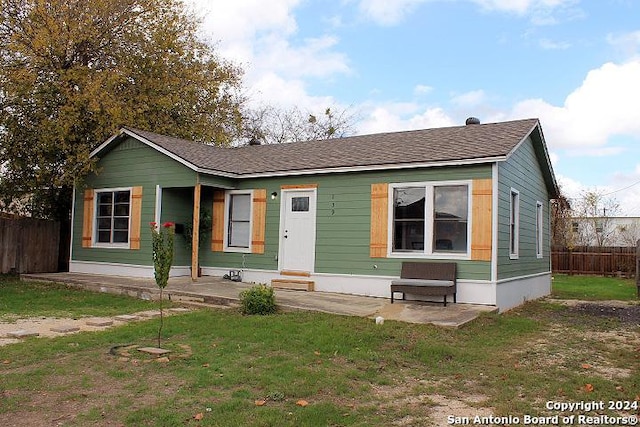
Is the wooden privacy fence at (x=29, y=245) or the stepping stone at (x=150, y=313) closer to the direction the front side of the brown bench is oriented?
the stepping stone

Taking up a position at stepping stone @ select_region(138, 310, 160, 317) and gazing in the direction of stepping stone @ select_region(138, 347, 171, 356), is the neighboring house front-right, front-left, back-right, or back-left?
back-left

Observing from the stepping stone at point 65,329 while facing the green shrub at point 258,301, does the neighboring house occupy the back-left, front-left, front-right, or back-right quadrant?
front-left

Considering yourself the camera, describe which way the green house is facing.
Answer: facing the viewer and to the left of the viewer

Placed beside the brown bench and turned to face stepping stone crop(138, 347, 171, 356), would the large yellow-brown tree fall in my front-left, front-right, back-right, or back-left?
front-right

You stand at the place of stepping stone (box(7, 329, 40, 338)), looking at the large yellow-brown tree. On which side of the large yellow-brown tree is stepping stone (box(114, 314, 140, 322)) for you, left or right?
right

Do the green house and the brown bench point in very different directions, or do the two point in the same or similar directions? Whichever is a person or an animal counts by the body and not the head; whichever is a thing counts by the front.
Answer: same or similar directions

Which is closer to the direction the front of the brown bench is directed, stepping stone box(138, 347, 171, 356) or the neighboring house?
the stepping stone

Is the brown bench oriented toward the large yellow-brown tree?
no

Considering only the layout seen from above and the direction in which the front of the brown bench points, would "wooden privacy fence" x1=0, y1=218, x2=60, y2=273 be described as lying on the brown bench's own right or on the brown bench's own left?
on the brown bench's own right

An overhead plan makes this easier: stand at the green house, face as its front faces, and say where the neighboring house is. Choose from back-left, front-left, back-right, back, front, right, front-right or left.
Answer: back

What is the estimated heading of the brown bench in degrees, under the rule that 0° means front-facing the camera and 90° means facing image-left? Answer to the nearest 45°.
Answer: approximately 45°

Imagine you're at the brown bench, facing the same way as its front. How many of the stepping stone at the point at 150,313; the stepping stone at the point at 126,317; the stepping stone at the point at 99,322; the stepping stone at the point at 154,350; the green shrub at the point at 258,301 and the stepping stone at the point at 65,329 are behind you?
0

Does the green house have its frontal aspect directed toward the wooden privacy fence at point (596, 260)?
no

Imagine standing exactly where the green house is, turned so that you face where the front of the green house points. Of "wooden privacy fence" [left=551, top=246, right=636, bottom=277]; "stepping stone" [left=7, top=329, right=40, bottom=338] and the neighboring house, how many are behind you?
2
